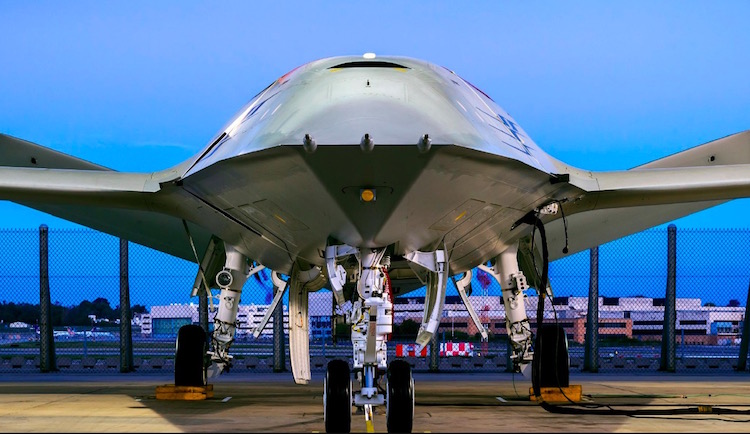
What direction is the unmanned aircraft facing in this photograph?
toward the camera
